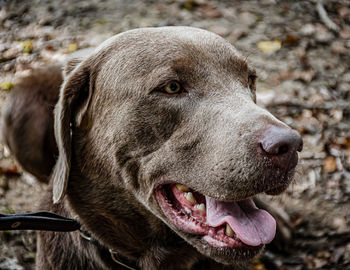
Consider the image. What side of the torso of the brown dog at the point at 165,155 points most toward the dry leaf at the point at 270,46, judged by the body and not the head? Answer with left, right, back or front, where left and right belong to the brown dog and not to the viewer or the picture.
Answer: left

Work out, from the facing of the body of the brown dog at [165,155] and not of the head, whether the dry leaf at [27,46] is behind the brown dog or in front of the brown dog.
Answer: behind

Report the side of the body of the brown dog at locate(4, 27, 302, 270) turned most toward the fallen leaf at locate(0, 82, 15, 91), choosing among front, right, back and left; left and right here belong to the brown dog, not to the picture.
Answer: back

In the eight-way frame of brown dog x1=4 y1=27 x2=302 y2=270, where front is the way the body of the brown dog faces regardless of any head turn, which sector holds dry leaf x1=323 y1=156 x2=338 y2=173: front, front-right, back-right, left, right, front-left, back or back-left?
left

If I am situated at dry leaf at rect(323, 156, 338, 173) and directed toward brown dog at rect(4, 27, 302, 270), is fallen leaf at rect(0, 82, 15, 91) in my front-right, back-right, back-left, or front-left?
front-right

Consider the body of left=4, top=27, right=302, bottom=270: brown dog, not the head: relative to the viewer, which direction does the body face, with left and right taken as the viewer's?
facing the viewer and to the right of the viewer

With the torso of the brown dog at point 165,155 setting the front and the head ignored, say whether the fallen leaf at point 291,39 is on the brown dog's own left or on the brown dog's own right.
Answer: on the brown dog's own left
